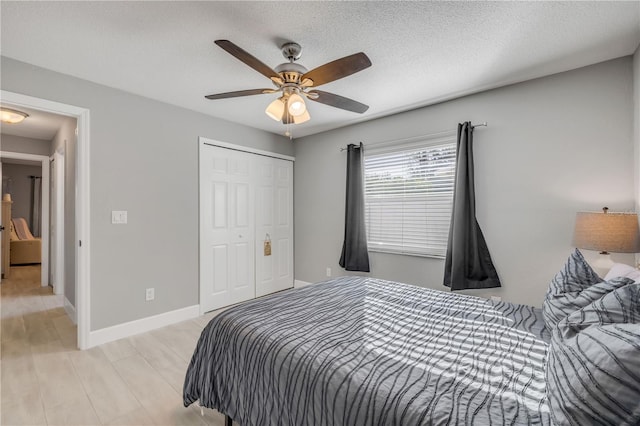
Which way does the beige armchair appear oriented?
to the viewer's right

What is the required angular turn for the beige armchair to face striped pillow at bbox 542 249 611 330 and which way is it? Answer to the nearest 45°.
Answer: approximately 90° to its right

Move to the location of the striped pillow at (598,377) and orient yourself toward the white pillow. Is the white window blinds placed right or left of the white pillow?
left

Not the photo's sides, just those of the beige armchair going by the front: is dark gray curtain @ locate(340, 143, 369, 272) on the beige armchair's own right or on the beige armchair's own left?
on the beige armchair's own right

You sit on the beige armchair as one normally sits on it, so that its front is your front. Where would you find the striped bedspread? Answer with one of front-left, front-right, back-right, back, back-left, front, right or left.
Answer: right

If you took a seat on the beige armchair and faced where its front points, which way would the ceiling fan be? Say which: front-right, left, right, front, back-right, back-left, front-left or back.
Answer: right

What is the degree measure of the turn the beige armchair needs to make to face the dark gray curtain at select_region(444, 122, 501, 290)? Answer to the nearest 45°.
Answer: approximately 90° to its right

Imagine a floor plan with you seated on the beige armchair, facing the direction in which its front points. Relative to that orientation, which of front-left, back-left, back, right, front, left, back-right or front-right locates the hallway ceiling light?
right

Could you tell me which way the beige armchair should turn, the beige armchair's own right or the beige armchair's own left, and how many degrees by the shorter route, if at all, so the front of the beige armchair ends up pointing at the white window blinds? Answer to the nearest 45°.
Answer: approximately 45° to the beige armchair's own right
